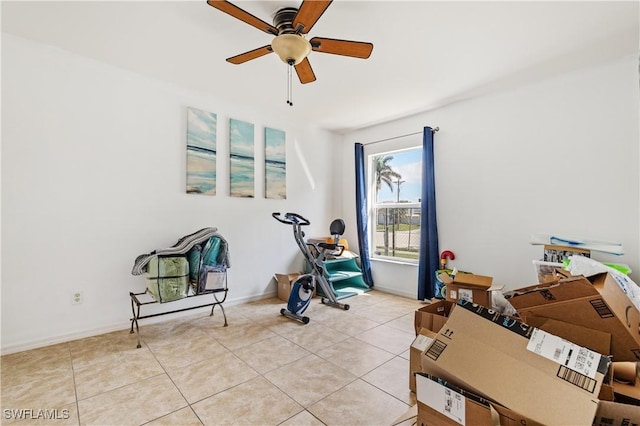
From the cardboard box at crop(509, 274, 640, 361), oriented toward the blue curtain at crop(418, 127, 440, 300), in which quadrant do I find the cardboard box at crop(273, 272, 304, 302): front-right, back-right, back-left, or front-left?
front-left

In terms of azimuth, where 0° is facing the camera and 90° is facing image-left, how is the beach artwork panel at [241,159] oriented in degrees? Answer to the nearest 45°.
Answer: approximately 315°

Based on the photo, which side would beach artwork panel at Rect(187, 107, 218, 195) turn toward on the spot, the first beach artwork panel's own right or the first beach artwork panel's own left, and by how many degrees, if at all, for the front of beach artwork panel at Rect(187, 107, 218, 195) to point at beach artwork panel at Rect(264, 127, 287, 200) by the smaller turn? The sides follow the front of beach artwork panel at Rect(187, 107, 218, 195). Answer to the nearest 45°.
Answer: approximately 45° to the first beach artwork panel's own left

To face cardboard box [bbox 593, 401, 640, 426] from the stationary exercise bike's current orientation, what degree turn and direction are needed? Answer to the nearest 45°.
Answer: approximately 90° to its left

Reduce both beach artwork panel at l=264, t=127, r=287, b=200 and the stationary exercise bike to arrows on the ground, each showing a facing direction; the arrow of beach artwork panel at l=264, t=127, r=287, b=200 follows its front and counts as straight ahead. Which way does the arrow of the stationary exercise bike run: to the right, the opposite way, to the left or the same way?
to the right

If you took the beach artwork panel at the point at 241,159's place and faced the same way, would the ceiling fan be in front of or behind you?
in front

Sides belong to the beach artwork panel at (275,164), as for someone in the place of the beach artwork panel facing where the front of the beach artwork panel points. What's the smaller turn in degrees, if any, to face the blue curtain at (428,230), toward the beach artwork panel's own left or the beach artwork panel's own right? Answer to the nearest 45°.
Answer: approximately 45° to the beach artwork panel's own left

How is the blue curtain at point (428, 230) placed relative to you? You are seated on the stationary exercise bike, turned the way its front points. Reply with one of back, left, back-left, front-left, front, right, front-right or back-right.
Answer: back-left

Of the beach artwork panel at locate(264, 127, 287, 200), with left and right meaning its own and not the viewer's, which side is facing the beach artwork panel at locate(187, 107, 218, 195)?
right

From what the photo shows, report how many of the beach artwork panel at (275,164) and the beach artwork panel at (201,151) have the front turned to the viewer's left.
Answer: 0

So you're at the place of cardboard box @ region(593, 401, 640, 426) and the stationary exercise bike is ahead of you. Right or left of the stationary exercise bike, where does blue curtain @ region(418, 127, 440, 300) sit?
right

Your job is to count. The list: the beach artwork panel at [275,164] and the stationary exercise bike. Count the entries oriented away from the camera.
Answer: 0

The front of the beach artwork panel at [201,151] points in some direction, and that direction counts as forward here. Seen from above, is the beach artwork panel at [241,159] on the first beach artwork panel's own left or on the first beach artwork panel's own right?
on the first beach artwork panel's own left

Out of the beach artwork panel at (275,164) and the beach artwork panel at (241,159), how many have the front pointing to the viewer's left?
0

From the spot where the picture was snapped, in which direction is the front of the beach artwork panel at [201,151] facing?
facing the viewer and to the right of the viewer

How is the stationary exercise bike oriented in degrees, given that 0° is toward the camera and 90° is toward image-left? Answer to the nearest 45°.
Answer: approximately 45°
